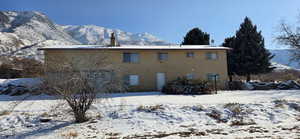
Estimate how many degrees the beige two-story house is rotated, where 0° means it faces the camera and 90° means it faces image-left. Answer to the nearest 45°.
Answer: approximately 0°

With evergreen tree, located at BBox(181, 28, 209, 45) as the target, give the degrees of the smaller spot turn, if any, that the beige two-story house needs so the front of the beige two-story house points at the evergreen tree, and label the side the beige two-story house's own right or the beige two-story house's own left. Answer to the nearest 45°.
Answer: approximately 135° to the beige two-story house's own left

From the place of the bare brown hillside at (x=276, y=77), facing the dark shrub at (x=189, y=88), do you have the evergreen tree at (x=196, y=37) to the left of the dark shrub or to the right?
right

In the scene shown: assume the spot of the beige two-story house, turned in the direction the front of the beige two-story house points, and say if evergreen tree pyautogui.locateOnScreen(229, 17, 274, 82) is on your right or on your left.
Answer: on your left

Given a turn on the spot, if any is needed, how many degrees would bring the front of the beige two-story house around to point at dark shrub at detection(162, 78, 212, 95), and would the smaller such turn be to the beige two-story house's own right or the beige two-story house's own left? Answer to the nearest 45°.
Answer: approximately 45° to the beige two-story house's own left

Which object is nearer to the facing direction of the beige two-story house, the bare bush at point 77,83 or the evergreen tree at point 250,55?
the bare bush
